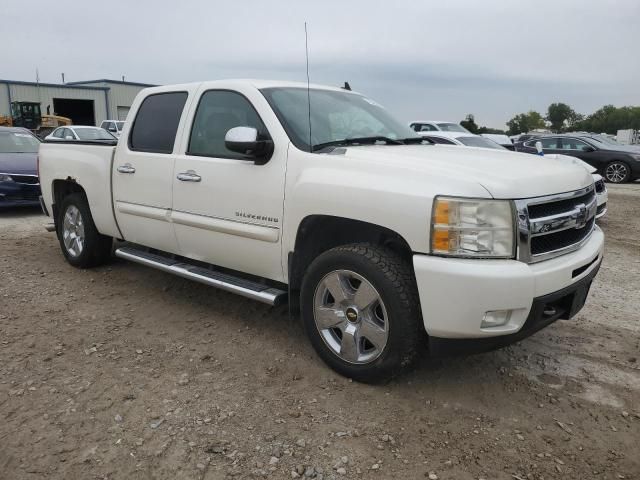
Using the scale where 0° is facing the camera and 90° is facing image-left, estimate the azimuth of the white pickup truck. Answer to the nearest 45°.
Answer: approximately 315°

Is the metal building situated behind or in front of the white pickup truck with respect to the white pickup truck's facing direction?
behind

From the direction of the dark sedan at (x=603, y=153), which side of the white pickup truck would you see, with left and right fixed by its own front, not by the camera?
left

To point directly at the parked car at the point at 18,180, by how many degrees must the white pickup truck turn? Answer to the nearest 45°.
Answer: approximately 180°
